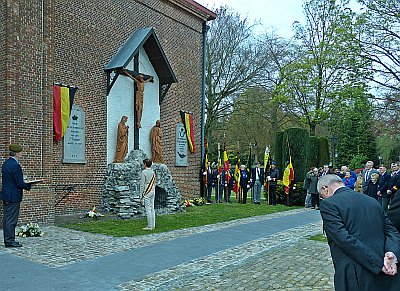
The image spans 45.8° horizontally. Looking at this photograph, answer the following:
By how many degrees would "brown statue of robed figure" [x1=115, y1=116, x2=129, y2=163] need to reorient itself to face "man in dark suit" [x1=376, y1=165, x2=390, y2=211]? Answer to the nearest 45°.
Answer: approximately 45° to its left

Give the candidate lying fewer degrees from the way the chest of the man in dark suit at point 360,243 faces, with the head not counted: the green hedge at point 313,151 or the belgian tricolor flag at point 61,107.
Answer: the belgian tricolor flag

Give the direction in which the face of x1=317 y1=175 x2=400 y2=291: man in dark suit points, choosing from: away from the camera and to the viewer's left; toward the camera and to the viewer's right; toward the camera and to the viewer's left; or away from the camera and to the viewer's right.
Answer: away from the camera and to the viewer's left

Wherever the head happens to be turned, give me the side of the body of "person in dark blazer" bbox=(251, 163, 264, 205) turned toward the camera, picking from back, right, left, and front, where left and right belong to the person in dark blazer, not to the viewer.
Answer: front

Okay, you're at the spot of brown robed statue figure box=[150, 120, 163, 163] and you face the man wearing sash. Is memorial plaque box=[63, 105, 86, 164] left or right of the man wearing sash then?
right

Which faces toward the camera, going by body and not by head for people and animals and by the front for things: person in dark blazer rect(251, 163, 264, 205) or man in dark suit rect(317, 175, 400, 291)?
person in dark blazer rect(251, 163, 264, 205)

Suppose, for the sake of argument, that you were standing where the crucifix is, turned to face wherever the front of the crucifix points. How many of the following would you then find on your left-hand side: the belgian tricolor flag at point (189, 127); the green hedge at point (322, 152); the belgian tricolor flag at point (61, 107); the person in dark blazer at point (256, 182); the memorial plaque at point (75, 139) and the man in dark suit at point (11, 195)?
3

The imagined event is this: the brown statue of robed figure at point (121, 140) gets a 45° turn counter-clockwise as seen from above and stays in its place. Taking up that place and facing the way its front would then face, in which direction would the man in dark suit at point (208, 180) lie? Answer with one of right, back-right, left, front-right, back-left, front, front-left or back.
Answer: front-left

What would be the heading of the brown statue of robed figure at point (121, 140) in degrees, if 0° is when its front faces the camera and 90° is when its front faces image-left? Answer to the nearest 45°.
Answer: approximately 315°

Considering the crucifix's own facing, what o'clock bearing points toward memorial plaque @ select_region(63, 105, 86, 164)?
The memorial plaque is roughly at 3 o'clock from the crucifix.

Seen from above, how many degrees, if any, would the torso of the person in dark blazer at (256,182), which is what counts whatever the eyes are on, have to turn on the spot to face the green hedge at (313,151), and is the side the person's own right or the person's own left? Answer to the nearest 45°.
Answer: approximately 135° to the person's own left

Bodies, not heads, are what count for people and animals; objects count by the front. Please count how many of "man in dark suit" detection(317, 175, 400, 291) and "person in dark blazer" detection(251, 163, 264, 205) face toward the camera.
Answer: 1

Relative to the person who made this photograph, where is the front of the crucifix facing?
facing the viewer and to the right of the viewer

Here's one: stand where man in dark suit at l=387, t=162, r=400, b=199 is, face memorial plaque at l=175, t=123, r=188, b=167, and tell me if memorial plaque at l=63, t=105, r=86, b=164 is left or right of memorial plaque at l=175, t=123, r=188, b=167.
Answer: left

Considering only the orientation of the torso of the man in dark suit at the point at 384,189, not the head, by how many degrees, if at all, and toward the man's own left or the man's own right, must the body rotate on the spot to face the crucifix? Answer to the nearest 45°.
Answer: approximately 45° to the man's own right

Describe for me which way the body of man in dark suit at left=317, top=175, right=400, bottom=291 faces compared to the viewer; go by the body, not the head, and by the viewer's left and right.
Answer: facing away from the viewer and to the left of the viewer

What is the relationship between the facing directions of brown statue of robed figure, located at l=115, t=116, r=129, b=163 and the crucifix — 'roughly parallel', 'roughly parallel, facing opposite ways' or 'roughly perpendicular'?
roughly parallel

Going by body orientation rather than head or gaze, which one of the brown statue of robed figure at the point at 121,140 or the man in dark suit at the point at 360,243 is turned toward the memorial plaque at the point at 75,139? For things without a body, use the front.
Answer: the man in dark suit

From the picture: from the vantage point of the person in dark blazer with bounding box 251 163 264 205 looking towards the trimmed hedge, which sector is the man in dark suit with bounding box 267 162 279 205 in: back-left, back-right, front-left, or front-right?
front-right

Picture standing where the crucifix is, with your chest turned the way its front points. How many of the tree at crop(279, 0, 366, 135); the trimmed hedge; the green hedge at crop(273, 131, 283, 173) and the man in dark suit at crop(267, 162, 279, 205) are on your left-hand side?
4

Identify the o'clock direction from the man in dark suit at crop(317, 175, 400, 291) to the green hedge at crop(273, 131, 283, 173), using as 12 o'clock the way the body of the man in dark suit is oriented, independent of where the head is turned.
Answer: The green hedge is roughly at 1 o'clock from the man in dark suit.
